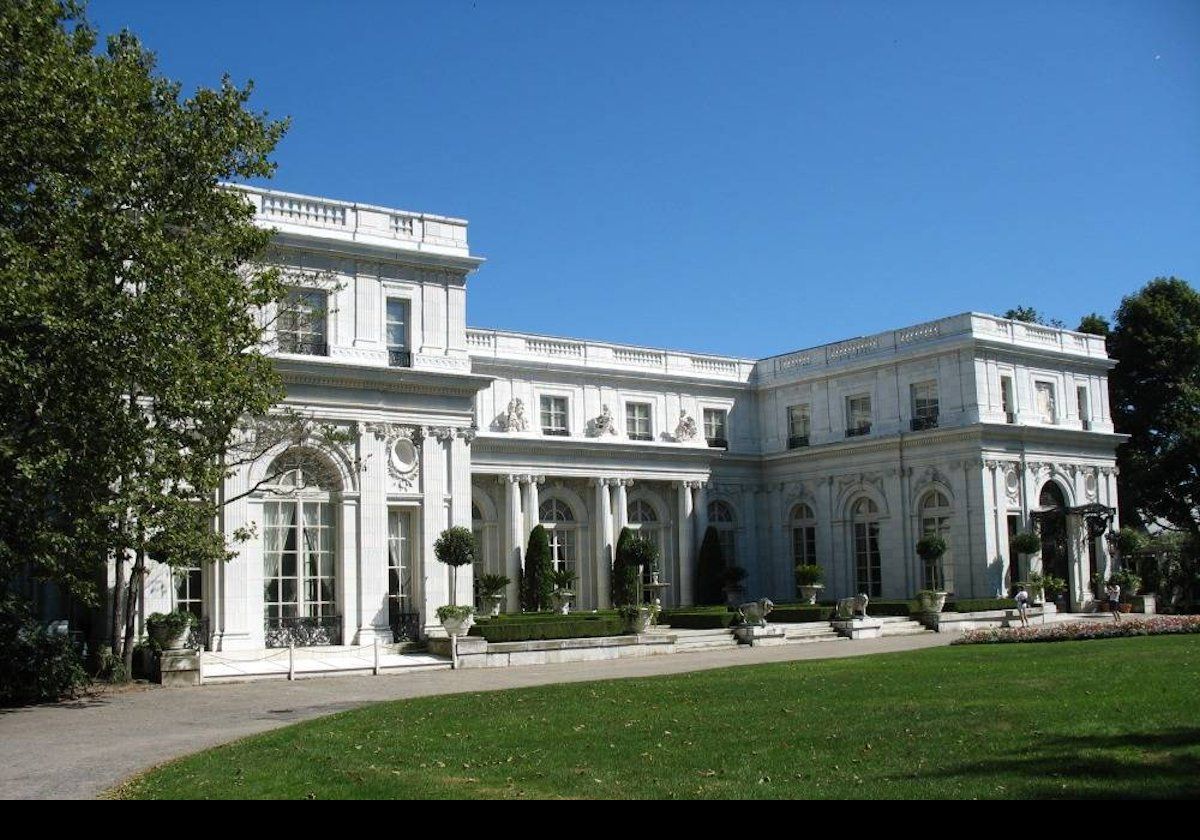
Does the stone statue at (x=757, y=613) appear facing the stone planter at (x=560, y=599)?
no

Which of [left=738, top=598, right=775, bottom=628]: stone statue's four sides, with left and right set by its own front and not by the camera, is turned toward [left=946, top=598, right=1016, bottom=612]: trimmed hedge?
left

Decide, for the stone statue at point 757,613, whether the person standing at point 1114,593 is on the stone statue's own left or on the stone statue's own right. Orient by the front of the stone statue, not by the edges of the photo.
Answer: on the stone statue's own left

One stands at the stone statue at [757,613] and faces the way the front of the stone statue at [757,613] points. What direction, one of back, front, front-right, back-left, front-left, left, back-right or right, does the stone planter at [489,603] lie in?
back-right

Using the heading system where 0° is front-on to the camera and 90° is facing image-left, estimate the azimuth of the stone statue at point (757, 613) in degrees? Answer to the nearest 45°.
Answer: approximately 315°

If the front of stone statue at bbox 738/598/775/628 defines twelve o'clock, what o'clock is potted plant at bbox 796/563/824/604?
The potted plant is roughly at 8 o'clock from the stone statue.

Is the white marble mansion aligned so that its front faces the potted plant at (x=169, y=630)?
no

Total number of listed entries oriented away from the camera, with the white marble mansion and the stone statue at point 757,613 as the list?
0

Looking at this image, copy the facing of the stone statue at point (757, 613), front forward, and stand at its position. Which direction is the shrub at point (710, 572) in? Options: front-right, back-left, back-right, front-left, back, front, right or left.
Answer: back-left

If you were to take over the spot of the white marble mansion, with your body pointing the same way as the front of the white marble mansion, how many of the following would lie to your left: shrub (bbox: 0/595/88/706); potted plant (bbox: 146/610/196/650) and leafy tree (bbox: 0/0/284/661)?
0

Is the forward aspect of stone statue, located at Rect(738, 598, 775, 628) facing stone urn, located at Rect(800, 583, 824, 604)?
no

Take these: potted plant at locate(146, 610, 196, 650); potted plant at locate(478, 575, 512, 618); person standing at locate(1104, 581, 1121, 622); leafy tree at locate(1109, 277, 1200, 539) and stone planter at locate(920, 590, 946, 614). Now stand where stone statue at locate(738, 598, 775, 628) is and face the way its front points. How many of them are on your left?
3

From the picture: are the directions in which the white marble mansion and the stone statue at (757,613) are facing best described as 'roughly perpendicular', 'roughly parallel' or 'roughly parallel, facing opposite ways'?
roughly parallel

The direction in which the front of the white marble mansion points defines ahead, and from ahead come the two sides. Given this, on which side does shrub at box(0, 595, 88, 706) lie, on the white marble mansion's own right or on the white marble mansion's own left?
on the white marble mansion's own right

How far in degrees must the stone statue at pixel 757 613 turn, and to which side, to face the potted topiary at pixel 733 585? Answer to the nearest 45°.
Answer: approximately 135° to its left
